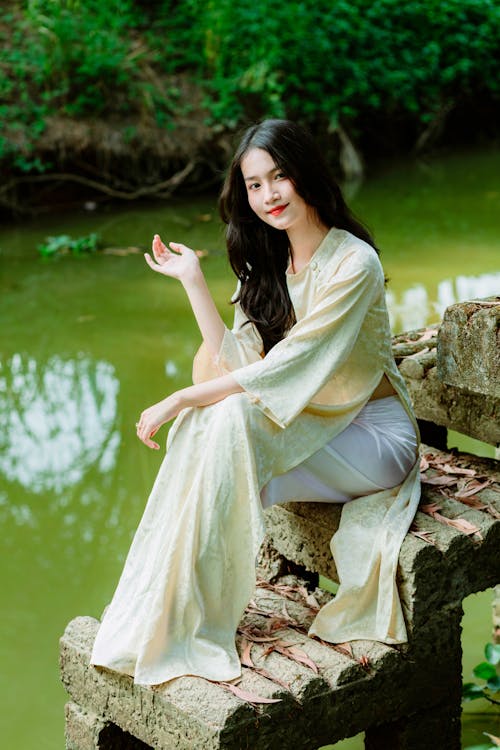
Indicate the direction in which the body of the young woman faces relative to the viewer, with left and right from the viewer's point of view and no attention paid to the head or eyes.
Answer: facing the viewer and to the left of the viewer

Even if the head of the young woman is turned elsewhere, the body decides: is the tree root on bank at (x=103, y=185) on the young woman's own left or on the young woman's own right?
on the young woman's own right

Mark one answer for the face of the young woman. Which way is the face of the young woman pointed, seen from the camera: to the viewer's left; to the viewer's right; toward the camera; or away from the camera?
toward the camera

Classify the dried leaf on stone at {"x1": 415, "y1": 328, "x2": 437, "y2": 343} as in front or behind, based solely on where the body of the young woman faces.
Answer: behind
